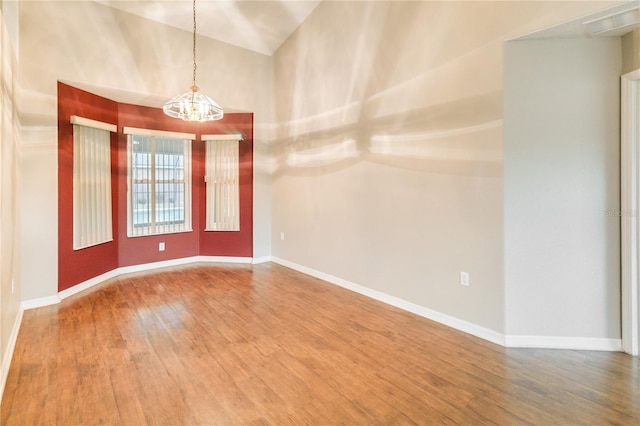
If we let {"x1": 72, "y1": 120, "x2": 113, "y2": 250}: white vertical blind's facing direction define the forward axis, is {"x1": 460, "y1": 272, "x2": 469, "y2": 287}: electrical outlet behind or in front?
in front

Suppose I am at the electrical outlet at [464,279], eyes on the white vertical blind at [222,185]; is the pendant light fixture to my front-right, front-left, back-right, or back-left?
front-left

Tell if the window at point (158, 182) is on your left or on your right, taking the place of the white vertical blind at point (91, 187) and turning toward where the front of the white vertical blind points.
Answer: on your left

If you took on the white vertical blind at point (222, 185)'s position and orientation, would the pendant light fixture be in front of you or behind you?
in front

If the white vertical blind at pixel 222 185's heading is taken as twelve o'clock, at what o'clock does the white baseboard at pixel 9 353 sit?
The white baseboard is roughly at 1 o'clock from the white vertical blind.

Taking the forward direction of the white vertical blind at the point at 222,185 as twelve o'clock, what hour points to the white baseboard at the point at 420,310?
The white baseboard is roughly at 11 o'clock from the white vertical blind.

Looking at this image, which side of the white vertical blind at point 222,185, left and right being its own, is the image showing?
front
